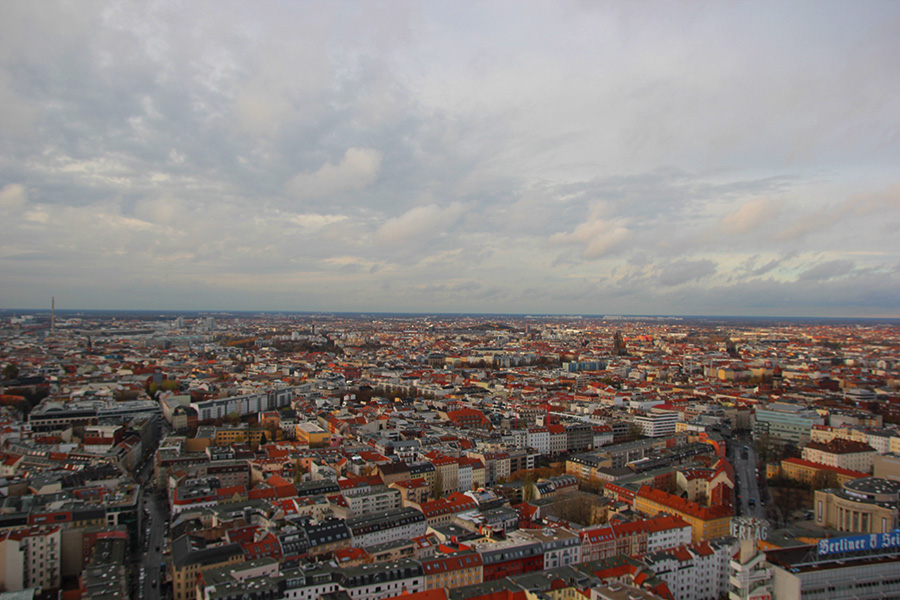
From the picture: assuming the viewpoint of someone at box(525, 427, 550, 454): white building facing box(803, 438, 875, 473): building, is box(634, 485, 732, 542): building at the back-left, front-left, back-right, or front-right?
front-right

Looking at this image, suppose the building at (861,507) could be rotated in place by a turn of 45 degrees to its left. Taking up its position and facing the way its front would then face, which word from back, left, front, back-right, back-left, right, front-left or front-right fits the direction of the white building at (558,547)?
front-right

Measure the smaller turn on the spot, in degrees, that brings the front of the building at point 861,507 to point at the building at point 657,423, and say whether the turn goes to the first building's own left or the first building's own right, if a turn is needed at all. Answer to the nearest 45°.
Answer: approximately 90° to the first building's own right

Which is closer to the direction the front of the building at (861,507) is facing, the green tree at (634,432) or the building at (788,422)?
the green tree

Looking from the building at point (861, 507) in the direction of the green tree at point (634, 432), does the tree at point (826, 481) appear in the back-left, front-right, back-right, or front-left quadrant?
front-right

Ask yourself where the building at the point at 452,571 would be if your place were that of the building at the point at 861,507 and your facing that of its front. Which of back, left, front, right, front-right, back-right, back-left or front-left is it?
front

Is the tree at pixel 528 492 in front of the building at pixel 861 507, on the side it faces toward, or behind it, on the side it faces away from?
in front

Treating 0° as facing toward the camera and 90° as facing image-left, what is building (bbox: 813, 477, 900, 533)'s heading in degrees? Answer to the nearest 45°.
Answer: approximately 45°

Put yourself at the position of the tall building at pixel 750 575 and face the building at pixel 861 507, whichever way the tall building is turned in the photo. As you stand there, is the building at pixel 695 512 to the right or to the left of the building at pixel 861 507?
left

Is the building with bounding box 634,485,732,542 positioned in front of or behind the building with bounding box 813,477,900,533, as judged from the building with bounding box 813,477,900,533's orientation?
in front

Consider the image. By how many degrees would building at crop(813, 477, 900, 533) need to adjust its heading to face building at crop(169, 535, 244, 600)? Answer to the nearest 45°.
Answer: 0° — it already faces it

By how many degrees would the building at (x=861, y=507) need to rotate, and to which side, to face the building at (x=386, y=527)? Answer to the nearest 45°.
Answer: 0° — it already faces it

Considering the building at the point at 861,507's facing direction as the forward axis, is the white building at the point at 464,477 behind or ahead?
ahead

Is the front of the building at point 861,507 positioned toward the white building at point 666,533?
yes

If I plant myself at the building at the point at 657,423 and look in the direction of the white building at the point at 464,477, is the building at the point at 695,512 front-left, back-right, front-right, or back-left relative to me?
front-left

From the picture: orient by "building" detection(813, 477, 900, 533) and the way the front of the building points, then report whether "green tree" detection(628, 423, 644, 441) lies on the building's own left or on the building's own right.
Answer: on the building's own right
